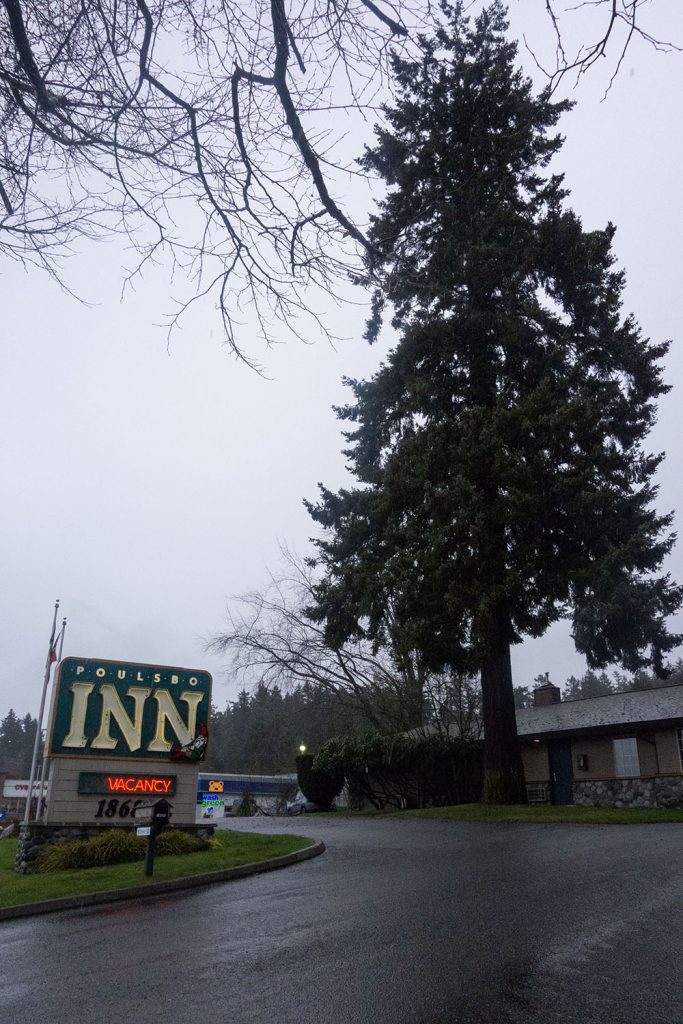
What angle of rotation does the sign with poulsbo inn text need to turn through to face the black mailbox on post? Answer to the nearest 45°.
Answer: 0° — it already faces it

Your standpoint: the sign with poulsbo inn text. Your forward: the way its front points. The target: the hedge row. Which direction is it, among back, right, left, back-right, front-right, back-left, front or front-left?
back-left

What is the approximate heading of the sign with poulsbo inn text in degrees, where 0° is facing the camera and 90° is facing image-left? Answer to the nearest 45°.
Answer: approximately 0°

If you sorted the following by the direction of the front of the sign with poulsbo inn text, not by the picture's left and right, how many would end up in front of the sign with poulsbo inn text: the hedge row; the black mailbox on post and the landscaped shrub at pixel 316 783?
1

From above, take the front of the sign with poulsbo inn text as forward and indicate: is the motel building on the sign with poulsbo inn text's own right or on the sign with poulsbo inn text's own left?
on the sign with poulsbo inn text's own left

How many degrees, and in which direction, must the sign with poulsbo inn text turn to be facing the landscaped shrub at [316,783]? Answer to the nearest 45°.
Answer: approximately 135° to its left

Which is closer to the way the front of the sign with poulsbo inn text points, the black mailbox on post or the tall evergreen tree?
the black mailbox on post

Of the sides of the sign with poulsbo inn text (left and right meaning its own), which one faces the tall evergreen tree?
left
